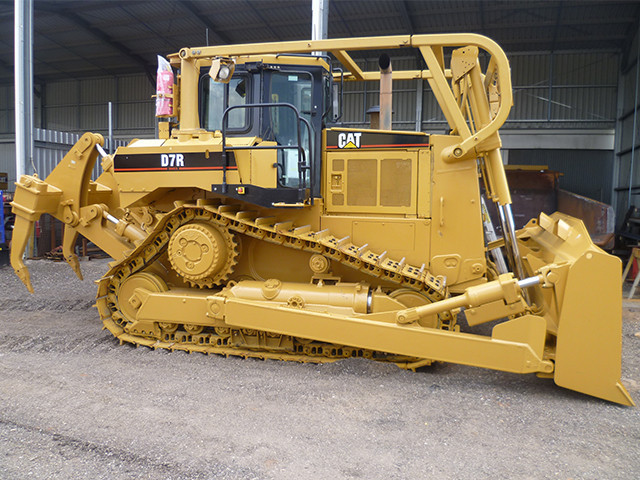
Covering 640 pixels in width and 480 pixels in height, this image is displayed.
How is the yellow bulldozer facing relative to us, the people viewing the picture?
facing to the right of the viewer

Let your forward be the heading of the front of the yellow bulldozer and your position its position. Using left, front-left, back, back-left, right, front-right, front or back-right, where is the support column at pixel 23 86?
back-left
